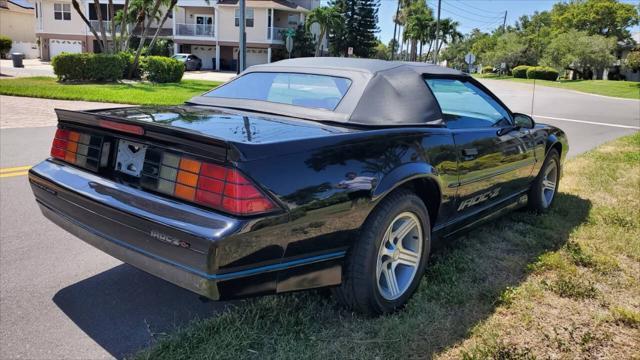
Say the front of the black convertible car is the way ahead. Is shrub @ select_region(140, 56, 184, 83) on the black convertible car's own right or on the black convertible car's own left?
on the black convertible car's own left

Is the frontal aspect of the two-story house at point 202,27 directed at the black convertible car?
yes

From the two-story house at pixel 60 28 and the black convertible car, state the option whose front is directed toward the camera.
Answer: the two-story house

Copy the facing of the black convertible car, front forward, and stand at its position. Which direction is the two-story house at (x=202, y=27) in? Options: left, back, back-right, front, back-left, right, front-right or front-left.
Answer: front-left

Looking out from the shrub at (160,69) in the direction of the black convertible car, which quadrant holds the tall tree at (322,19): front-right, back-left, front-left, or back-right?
back-left

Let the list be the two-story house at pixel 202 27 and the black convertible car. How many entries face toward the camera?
1

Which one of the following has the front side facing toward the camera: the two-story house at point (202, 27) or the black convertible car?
the two-story house

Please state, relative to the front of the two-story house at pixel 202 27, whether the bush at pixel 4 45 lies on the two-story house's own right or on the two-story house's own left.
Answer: on the two-story house's own right

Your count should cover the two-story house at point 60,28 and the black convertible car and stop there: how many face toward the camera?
1

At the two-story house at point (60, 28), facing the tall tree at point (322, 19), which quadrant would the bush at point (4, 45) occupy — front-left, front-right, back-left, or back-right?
back-right

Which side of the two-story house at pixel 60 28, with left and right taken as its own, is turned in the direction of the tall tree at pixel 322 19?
left

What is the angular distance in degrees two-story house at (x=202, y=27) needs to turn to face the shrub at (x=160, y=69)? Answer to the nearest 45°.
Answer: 0° — it already faces it

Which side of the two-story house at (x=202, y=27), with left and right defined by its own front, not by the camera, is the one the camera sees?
front

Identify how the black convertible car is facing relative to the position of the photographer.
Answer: facing away from the viewer and to the right of the viewer

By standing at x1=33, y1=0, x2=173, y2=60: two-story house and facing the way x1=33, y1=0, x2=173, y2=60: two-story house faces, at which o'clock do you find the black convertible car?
The black convertible car is roughly at 12 o'clock from the two-story house.

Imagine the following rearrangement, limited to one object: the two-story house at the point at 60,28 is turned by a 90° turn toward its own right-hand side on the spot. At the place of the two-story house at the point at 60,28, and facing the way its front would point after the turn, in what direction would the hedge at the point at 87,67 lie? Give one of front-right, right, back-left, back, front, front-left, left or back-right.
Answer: left

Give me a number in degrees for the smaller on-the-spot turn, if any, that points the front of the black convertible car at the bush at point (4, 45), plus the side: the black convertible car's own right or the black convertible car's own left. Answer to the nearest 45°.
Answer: approximately 90° to the black convertible car's own left

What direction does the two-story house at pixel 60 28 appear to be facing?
toward the camera

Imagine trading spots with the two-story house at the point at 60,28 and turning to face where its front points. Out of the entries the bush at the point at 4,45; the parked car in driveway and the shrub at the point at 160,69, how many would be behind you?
0
